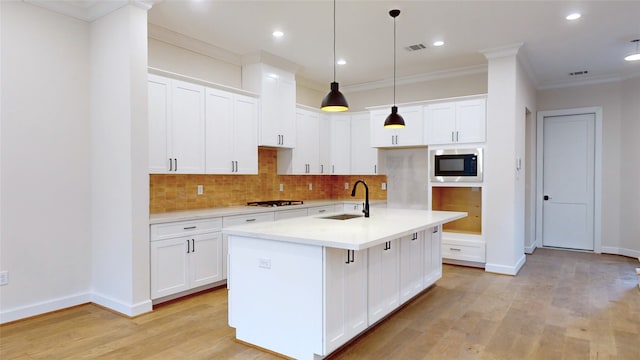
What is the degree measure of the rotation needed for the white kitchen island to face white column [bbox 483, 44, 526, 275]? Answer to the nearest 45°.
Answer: approximately 90° to its left

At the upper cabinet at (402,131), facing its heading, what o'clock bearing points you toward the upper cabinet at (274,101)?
the upper cabinet at (274,101) is roughly at 2 o'clock from the upper cabinet at (402,131).

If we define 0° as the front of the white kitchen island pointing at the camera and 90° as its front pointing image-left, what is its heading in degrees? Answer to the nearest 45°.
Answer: approximately 315°

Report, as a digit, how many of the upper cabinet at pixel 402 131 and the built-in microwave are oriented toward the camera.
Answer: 2

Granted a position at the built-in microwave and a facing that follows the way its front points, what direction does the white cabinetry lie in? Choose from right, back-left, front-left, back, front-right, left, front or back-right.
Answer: front-right

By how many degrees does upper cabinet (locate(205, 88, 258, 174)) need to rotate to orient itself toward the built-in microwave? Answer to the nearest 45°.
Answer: approximately 45° to its left

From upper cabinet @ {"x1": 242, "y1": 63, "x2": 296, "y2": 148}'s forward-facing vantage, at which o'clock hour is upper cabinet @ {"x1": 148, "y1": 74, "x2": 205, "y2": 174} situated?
upper cabinet @ {"x1": 148, "y1": 74, "x2": 205, "y2": 174} is roughly at 3 o'clock from upper cabinet @ {"x1": 242, "y1": 63, "x2": 296, "y2": 148}.

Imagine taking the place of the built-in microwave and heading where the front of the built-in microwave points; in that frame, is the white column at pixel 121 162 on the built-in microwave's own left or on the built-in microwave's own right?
on the built-in microwave's own right

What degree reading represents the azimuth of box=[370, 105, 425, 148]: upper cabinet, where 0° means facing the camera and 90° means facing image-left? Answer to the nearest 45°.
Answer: approximately 0°

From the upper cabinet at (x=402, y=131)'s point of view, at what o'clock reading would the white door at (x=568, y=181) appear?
The white door is roughly at 8 o'clock from the upper cabinet.

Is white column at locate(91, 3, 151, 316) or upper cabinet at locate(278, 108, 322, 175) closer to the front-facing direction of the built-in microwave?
the white column
